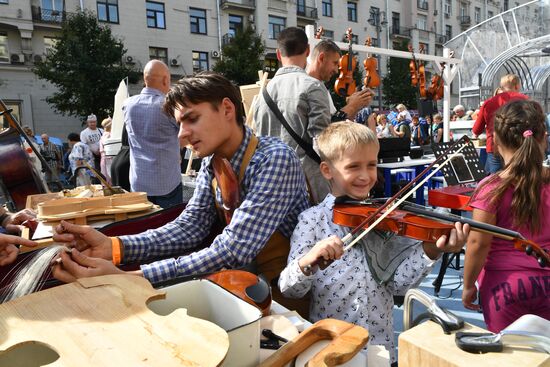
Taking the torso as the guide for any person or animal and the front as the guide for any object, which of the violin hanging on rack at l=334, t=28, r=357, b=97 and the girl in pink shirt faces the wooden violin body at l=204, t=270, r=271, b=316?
the violin hanging on rack

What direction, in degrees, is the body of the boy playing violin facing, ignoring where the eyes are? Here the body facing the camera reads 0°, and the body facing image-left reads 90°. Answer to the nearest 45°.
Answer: approximately 315°

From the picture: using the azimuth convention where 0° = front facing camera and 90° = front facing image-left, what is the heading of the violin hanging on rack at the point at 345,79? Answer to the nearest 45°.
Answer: approximately 0°

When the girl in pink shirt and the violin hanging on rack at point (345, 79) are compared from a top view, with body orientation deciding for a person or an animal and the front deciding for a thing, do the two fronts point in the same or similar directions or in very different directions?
very different directions

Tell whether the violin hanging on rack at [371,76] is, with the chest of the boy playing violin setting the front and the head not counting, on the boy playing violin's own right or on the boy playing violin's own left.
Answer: on the boy playing violin's own left

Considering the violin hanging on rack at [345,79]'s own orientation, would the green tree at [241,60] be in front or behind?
behind

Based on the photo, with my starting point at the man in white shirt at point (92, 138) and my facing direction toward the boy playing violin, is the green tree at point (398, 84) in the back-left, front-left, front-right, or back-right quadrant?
back-left

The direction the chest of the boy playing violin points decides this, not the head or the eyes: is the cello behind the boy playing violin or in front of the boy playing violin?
behind
